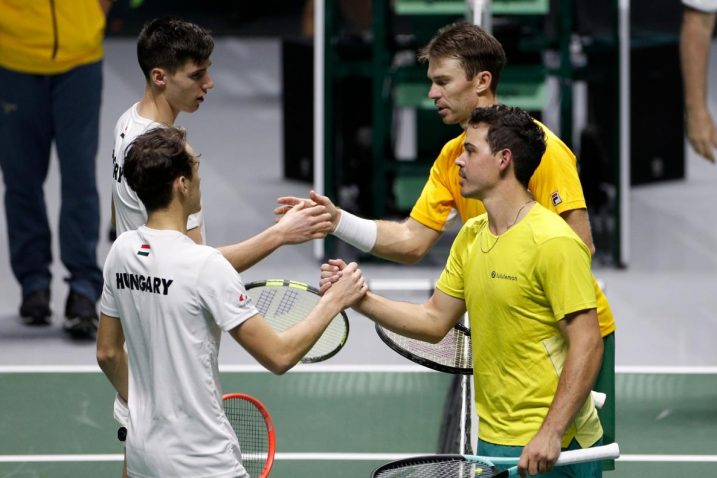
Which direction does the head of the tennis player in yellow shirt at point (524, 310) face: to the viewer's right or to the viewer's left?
to the viewer's left

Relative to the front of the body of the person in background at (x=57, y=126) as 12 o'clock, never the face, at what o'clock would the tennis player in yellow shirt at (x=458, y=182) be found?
The tennis player in yellow shirt is roughly at 11 o'clock from the person in background.

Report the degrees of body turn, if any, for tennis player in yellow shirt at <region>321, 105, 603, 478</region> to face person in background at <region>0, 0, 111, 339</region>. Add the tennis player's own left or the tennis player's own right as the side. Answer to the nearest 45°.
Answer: approximately 90° to the tennis player's own right

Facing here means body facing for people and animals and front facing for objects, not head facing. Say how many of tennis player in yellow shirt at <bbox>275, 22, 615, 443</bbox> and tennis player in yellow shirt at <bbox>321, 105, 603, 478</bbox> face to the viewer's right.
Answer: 0

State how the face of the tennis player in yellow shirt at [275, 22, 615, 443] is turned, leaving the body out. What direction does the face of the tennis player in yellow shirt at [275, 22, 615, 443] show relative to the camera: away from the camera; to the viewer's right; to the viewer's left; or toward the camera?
to the viewer's left

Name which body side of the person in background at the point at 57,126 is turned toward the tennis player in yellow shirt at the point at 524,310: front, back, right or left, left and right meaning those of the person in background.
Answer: front

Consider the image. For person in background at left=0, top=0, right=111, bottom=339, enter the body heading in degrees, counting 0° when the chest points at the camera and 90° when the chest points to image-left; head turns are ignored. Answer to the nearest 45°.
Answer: approximately 0°

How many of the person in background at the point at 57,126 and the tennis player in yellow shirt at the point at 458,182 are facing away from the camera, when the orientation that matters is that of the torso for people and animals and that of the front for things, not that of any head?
0

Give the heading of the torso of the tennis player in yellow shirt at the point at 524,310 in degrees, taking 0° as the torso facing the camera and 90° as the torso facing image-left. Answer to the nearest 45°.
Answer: approximately 45°
